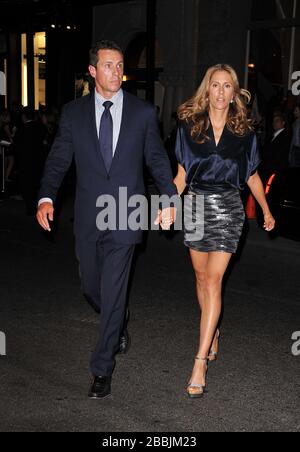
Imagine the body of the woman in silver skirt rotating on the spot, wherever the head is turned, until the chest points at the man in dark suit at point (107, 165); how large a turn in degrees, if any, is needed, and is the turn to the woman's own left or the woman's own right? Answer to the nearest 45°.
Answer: approximately 90° to the woman's own right

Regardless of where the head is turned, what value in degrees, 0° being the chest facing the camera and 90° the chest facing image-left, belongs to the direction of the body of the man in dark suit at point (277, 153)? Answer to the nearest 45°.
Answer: approximately 45°

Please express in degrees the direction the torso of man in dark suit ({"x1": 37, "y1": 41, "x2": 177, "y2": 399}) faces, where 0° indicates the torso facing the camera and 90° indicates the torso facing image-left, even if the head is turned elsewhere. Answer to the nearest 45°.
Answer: approximately 0°

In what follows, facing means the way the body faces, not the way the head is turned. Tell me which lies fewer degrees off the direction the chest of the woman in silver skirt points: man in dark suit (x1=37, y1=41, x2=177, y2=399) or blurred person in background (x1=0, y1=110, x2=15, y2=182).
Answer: the man in dark suit

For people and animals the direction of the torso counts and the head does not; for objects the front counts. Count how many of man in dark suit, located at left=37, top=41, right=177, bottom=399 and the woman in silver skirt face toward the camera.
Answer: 2

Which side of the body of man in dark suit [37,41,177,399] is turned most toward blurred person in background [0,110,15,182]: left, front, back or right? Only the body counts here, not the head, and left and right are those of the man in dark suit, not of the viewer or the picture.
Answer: back

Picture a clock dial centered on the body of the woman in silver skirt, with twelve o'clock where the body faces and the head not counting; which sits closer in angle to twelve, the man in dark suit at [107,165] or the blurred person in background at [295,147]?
the man in dark suit

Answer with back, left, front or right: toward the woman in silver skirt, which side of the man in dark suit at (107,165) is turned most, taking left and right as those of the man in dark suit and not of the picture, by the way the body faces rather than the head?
left

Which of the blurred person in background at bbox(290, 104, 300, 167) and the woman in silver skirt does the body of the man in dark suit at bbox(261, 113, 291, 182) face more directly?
the woman in silver skirt

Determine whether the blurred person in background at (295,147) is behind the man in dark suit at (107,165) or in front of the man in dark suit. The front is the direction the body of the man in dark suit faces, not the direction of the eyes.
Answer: behind
